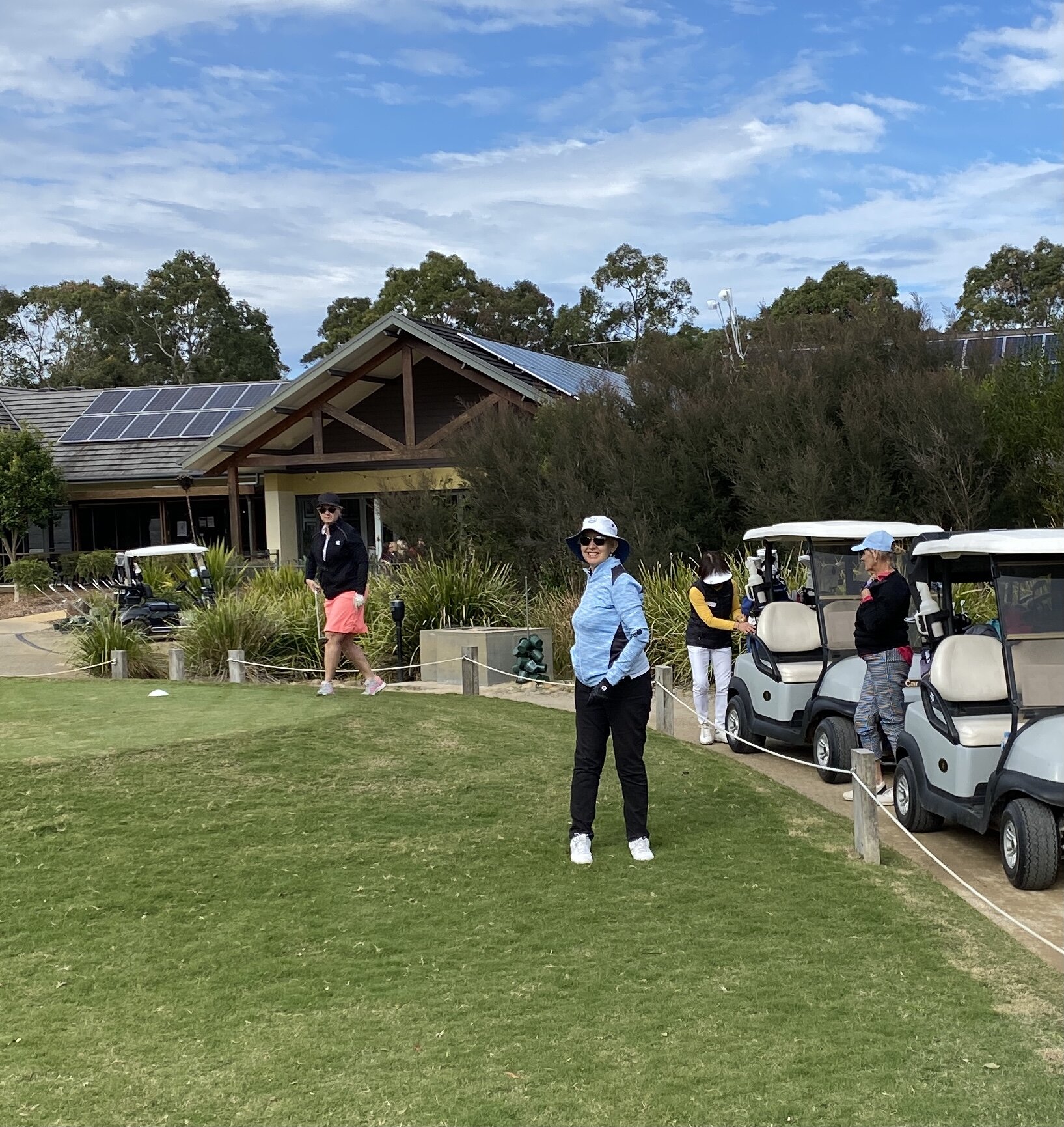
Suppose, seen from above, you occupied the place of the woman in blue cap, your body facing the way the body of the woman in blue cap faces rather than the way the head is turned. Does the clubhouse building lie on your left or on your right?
on your right

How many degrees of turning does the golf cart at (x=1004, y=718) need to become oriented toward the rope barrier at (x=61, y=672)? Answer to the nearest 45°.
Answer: approximately 180°

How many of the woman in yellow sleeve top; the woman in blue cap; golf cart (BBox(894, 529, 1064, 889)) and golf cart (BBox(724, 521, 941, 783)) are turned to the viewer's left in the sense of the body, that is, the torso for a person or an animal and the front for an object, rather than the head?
1

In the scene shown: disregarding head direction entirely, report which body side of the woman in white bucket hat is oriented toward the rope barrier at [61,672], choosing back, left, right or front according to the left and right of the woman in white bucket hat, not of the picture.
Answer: right

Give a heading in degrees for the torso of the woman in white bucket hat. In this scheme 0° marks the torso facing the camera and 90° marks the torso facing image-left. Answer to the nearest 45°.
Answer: approximately 45°

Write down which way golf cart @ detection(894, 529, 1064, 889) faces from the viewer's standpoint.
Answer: facing the viewer and to the right of the viewer

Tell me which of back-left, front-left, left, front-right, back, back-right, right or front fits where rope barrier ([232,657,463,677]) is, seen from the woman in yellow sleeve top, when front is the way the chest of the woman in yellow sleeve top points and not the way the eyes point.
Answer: back

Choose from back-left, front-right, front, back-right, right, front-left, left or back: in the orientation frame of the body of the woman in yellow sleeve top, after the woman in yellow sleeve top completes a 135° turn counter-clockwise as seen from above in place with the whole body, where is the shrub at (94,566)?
front-left

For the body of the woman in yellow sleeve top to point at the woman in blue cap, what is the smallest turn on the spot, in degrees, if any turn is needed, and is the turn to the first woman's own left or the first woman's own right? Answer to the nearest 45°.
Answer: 0° — they already face them

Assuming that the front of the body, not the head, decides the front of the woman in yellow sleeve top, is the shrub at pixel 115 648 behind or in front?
behind

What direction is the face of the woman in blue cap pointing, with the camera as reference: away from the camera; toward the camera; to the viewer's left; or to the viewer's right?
to the viewer's left

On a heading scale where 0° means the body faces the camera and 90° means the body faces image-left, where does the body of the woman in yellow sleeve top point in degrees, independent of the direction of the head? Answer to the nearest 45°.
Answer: approximately 315°

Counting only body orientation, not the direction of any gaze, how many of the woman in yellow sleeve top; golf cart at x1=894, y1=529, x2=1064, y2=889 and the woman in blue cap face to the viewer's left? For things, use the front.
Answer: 1

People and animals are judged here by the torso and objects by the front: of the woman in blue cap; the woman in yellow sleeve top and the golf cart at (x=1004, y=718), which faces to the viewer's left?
the woman in blue cap
